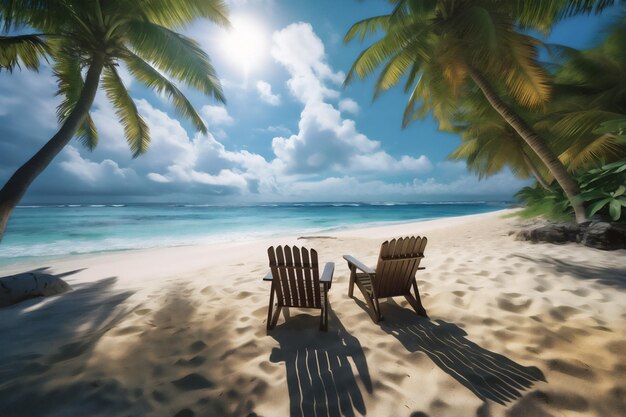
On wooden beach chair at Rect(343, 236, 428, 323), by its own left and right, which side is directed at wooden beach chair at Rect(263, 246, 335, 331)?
left

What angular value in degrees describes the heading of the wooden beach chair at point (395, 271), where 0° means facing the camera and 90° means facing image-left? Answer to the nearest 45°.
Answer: approximately 135°

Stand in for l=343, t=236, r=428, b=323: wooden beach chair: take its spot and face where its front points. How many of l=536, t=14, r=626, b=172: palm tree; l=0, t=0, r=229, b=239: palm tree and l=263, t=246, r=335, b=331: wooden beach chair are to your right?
1

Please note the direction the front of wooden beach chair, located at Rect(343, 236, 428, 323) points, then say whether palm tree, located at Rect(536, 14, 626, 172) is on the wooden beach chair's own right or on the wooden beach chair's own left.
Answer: on the wooden beach chair's own right

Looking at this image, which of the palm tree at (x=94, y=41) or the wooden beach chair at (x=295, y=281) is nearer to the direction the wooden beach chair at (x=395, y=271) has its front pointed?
the palm tree

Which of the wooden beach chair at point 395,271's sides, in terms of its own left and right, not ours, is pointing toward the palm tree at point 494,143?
right

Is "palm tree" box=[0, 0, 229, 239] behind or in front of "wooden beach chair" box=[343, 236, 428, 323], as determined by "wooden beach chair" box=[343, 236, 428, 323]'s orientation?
in front

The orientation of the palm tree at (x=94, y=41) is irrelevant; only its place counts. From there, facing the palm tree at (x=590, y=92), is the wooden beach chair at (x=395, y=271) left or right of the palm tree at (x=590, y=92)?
right
